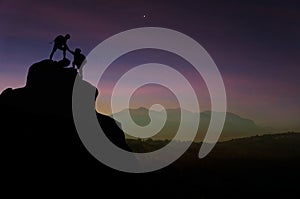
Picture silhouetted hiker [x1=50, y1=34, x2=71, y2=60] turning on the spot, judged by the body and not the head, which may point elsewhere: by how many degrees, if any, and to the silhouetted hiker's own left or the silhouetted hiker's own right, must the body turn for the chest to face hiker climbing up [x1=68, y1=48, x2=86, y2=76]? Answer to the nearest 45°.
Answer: approximately 45° to the silhouetted hiker's own left

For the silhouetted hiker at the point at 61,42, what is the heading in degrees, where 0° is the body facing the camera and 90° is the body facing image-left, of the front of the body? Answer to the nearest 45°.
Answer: approximately 270°
